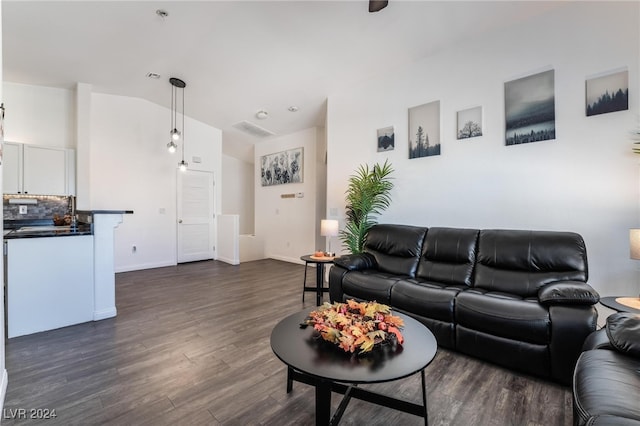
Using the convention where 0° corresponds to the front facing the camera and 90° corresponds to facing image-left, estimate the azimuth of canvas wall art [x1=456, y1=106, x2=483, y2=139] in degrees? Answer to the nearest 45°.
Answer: approximately 45°

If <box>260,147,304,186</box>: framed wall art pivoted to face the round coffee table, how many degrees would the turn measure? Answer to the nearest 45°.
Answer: approximately 45° to its left

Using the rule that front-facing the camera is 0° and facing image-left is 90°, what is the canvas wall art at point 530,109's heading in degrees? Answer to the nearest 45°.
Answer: approximately 45°

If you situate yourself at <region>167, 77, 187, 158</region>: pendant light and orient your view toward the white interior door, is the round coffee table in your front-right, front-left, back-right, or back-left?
back-right

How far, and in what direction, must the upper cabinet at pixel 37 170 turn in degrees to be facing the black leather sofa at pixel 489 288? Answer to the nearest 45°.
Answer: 0° — it already faces it

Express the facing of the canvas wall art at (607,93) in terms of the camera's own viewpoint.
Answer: facing the viewer and to the left of the viewer

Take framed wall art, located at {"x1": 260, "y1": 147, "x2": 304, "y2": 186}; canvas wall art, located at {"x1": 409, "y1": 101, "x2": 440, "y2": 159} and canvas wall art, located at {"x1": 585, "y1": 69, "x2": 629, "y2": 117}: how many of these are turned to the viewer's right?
0

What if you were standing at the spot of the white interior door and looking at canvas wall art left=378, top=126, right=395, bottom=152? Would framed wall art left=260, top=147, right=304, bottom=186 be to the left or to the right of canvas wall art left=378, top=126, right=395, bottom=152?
left

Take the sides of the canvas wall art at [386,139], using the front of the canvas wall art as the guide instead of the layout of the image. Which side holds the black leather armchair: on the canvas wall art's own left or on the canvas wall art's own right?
on the canvas wall art's own left

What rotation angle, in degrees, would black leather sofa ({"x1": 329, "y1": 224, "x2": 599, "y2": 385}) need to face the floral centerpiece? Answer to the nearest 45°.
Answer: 0° — it already faces it

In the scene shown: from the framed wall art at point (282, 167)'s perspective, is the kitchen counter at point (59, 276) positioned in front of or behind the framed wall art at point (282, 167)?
in front

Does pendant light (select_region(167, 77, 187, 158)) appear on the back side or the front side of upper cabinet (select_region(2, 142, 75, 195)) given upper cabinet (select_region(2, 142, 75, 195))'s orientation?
on the front side

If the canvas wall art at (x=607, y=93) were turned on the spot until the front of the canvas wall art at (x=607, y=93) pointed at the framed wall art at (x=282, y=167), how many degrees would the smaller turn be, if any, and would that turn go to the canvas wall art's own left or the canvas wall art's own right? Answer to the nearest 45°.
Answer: approximately 45° to the canvas wall art's own right

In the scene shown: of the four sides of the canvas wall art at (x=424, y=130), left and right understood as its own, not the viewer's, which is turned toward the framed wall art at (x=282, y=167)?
right
